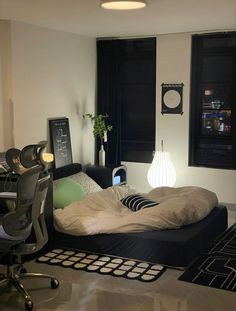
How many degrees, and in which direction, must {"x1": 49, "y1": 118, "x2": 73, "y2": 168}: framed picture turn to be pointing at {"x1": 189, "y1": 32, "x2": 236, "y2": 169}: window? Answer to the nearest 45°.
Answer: approximately 45° to its left

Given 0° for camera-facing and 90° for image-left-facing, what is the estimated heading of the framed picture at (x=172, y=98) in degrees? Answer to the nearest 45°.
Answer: approximately 0°

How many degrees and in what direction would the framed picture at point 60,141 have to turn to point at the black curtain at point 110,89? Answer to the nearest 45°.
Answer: approximately 90° to its left

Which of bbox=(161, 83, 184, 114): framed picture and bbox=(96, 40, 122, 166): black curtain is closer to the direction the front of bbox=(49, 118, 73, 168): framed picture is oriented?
the framed picture

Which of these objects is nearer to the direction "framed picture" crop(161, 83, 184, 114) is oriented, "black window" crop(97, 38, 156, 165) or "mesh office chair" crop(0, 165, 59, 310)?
the mesh office chair

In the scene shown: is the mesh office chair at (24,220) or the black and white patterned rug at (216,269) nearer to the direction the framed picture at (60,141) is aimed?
the black and white patterned rug
